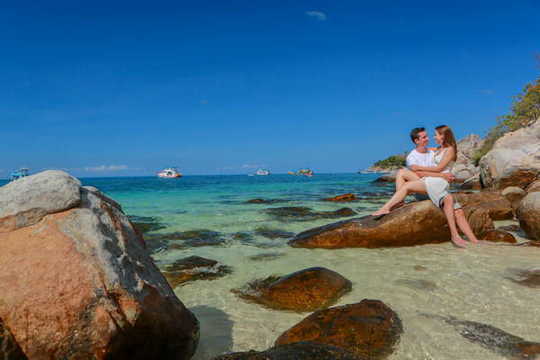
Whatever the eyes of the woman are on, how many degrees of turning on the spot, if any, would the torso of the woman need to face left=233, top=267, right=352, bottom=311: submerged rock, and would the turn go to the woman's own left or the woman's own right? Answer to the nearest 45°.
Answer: approximately 45° to the woman's own left

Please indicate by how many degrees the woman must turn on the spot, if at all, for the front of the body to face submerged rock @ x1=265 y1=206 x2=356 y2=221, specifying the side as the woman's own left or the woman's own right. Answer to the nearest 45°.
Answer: approximately 45° to the woman's own right

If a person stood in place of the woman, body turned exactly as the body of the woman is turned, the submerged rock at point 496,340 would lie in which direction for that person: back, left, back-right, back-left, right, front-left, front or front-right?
left

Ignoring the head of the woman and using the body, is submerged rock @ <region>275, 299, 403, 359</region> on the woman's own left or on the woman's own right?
on the woman's own left

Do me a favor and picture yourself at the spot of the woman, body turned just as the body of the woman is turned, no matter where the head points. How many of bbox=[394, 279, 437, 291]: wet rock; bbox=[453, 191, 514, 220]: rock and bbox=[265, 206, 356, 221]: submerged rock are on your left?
1

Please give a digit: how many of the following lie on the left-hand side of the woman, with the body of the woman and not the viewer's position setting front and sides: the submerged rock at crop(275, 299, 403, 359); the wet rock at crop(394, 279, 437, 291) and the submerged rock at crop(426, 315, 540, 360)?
3

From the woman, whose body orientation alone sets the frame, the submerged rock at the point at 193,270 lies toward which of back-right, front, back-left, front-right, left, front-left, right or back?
front-left

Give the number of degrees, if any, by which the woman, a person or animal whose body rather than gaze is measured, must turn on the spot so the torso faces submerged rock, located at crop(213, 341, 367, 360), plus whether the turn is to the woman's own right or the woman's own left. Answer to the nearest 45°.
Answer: approximately 90° to the woman's own left

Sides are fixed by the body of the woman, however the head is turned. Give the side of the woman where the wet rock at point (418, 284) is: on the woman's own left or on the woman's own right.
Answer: on the woman's own left

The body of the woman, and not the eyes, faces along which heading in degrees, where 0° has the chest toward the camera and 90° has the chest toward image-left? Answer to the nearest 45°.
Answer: approximately 90°

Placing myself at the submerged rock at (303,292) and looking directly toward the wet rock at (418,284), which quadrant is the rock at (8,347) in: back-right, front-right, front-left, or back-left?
back-right
